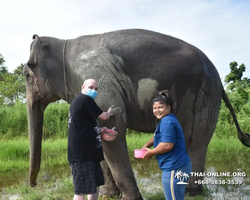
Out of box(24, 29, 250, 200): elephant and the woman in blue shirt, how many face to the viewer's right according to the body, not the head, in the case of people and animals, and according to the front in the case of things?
0

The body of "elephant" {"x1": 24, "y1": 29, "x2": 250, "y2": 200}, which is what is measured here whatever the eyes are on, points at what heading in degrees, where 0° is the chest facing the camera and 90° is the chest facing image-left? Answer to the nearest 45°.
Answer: approximately 90°

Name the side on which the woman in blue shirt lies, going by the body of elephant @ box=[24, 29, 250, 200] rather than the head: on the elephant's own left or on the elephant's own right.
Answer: on the elephant's own left

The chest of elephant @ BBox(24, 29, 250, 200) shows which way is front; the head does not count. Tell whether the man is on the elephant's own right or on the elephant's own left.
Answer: on the elephant's own left

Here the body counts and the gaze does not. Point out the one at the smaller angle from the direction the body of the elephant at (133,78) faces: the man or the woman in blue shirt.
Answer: the man

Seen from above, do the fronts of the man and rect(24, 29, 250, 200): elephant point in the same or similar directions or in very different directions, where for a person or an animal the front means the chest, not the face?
very different directions
